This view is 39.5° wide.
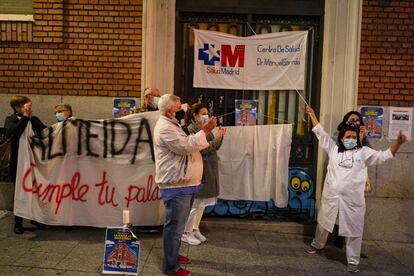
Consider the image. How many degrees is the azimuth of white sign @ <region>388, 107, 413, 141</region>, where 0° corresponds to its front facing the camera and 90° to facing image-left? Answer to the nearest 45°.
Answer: approximately 0°

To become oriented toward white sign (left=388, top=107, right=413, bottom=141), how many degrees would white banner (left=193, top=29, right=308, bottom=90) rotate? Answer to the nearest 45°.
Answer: approximately 90° to its left

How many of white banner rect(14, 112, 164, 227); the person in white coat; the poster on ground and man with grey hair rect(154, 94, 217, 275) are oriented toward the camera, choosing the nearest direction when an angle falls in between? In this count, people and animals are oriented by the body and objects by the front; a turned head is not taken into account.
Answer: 3

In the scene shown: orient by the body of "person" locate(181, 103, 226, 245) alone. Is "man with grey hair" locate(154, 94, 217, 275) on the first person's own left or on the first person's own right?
on the first person's own right

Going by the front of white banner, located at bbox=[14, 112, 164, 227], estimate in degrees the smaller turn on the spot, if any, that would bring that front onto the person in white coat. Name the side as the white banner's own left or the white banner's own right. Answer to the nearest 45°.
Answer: approximately 45° to the white banner's own left

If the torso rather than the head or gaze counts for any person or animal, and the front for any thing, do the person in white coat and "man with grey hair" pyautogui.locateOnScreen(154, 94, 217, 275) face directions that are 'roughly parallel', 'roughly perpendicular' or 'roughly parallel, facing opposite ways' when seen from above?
roughly perpendicular

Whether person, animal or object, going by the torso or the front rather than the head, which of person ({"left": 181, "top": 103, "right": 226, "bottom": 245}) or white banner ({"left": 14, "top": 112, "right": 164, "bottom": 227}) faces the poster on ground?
the white banner

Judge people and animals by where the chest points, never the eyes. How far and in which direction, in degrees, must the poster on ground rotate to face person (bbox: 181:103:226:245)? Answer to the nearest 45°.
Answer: approximately 135° to its left
